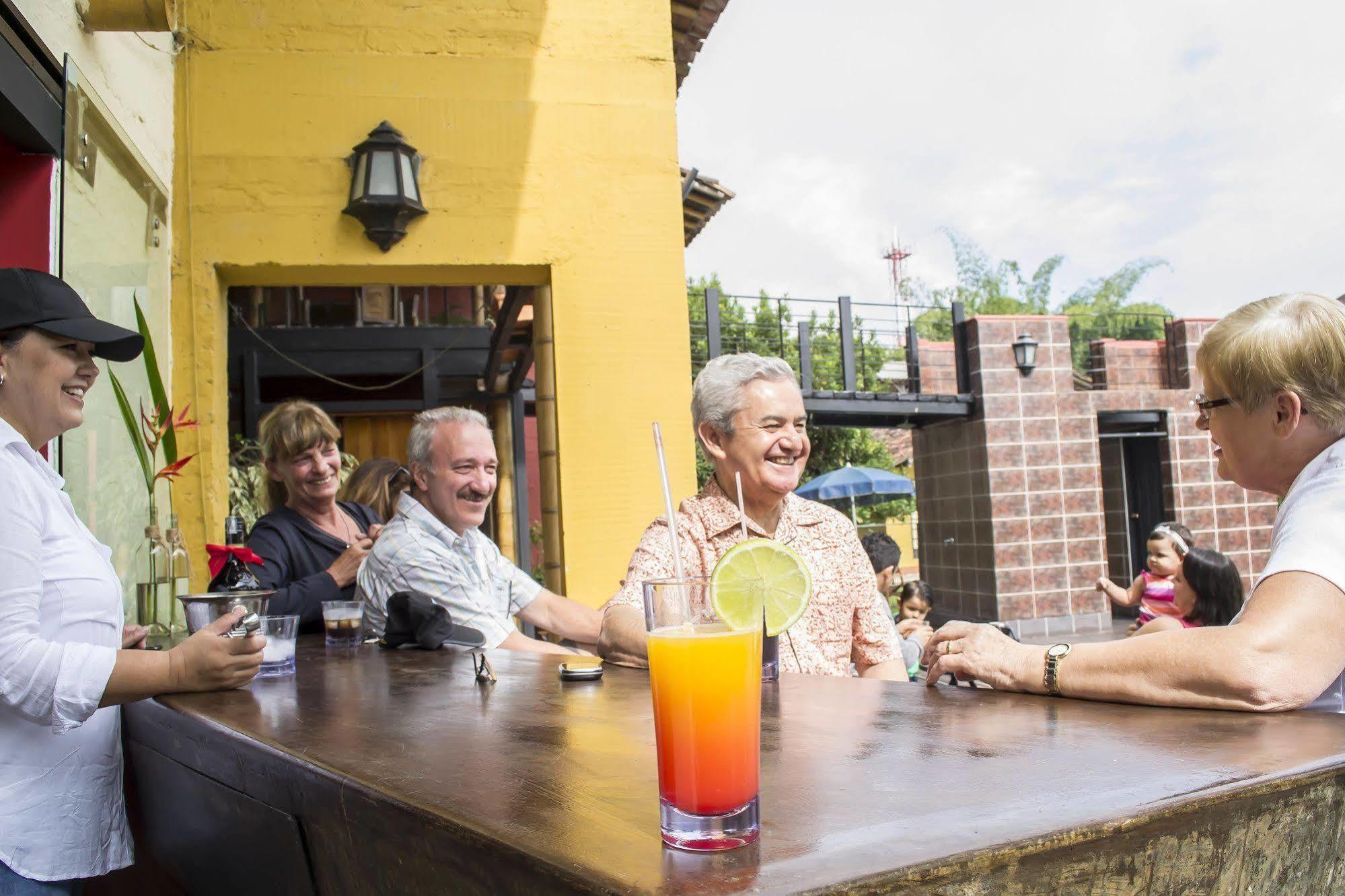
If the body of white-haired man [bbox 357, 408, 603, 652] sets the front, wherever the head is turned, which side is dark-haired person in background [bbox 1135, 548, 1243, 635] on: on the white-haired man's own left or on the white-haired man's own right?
on the white-haired man's own left

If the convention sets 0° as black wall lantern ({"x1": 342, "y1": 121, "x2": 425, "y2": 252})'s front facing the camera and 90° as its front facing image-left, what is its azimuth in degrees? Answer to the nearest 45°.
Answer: approximately 0°

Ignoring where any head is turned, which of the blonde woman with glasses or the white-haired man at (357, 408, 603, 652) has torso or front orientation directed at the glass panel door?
the blonde woman with glasses

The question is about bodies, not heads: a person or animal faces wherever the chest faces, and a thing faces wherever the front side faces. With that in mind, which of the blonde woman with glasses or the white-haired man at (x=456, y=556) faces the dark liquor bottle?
the blonde woman with glasses

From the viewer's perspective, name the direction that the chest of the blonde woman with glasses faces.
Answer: to the viewer's left

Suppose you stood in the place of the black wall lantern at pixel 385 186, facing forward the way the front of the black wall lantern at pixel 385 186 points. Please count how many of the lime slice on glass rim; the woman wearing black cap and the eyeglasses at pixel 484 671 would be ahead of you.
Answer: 3

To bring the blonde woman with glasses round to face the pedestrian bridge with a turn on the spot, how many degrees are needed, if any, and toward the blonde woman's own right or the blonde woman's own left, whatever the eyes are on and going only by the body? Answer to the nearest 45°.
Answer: approximately 90° to the blonde woman's own right

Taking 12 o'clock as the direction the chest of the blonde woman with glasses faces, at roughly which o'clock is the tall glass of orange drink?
The tall glass of orange drink is roughly at 10 o'clock from the blonde woman with glasses.

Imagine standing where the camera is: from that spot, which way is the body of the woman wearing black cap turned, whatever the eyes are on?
to the viewer's right

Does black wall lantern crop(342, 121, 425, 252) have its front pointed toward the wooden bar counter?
yes

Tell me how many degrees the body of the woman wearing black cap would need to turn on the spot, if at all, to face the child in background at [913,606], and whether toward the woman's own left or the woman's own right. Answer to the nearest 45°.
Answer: approximately 45° to the woman's own left
